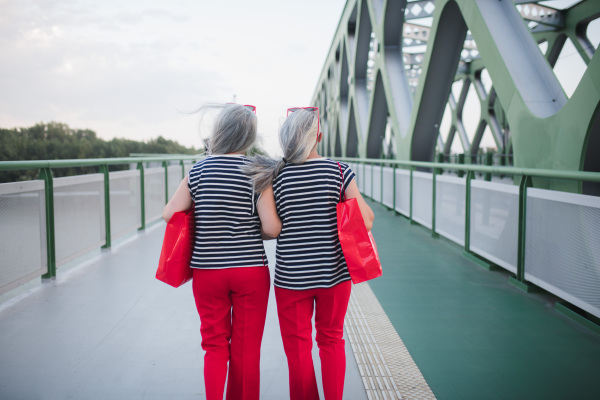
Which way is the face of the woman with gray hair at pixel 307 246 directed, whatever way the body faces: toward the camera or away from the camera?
away from the camera

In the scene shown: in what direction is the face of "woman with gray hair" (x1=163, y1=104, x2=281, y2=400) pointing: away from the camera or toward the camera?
away from the camera

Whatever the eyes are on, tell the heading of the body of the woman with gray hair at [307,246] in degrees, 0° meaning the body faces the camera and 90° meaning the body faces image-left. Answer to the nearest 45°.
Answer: approximately 180°
